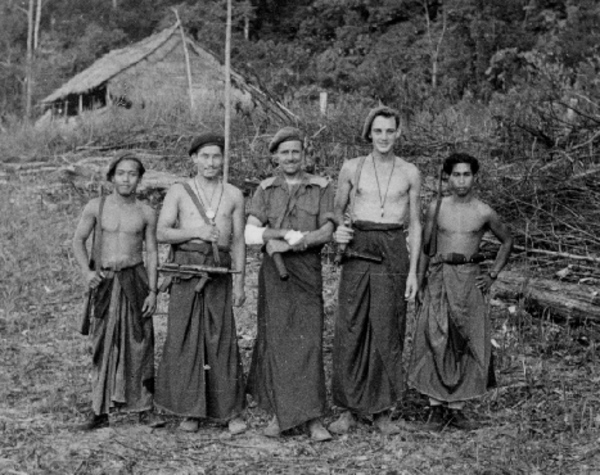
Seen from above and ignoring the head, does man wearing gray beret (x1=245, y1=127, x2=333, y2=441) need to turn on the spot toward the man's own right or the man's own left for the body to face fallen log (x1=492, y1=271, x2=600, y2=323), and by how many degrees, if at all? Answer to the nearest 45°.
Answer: approximately 135° to the man's own left

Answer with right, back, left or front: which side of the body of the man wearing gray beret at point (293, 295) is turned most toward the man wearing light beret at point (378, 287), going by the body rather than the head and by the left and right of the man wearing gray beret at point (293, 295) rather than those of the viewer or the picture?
left

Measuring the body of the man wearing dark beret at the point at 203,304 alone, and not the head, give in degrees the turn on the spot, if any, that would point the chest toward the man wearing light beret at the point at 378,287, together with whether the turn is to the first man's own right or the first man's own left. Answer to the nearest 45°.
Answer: approximately 90° to the first man's own left

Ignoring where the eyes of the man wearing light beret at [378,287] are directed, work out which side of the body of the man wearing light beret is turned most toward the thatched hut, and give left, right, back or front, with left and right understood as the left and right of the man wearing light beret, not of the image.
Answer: back

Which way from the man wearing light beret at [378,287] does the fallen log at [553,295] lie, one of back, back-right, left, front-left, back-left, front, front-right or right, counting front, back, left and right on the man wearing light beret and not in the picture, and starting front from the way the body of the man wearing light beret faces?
back-left

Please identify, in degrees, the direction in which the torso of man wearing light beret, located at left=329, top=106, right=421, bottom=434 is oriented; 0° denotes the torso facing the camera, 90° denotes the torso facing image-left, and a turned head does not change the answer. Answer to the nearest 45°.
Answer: approximately 0°

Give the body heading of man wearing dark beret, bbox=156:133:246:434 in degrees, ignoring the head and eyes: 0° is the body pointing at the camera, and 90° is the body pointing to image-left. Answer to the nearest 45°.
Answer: approximately 0°

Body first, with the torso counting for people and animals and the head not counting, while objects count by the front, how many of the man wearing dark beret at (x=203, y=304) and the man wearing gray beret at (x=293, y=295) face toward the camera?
2
